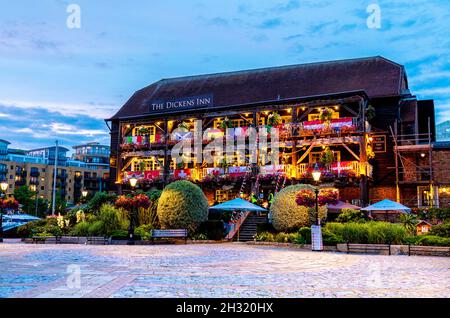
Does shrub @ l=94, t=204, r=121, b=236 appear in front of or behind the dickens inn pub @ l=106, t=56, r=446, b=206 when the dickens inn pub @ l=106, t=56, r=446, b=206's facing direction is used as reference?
in front

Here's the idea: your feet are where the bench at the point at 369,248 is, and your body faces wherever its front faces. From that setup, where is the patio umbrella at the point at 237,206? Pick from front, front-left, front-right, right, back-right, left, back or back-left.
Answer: back-right

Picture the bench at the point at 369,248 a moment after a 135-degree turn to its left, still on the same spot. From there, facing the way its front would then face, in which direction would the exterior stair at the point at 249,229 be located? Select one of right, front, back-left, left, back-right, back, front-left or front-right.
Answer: left

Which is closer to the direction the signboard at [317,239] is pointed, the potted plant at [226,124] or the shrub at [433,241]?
the shrub

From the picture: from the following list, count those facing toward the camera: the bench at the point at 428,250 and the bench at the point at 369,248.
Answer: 2

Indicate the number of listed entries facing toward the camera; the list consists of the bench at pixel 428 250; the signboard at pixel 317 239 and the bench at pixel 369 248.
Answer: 3

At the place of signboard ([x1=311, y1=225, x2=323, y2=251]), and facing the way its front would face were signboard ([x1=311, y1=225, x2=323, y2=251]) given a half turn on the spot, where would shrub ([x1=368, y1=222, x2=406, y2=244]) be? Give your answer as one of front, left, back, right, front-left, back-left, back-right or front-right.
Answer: right

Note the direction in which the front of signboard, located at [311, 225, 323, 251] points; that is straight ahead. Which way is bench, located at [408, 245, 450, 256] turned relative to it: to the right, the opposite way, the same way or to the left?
the same way

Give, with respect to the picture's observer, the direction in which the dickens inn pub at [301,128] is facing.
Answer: facing the viewer and to the left of the viewer

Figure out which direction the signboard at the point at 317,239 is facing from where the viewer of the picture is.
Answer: facing the viewer

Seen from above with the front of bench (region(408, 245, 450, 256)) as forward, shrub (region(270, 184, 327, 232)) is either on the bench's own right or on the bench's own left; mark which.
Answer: on the bench's own right

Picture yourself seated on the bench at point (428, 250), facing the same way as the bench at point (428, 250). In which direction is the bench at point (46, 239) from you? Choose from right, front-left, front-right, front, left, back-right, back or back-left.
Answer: right

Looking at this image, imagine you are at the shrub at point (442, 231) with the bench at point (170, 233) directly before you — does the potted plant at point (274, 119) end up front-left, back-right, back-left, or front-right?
front-right

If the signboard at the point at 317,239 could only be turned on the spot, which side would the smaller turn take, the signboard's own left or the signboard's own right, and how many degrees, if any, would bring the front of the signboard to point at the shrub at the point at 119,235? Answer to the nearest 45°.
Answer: approximately 90° to the signboard's own right

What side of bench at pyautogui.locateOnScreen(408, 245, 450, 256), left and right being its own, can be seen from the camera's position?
front

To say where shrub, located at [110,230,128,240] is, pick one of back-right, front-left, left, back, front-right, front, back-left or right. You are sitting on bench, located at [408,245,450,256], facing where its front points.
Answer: right

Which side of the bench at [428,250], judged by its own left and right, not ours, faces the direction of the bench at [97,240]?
right
